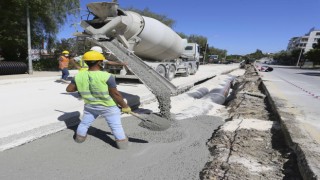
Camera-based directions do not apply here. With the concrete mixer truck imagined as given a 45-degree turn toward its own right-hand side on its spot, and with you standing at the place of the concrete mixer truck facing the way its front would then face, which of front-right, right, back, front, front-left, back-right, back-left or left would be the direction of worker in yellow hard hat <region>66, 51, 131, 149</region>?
right

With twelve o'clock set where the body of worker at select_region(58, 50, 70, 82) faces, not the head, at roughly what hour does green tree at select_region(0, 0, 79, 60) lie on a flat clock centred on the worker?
The green tree is roughly at 7 o'clock from the worker.

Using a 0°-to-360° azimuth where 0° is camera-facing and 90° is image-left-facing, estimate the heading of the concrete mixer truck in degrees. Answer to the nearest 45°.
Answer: approximately 225°

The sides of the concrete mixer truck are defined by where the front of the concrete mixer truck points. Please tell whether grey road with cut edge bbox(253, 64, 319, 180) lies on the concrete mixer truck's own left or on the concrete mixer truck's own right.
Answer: on the concrete mixer truck's own right

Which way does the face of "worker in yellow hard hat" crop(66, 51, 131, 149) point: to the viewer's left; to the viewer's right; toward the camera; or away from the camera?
away from the camera

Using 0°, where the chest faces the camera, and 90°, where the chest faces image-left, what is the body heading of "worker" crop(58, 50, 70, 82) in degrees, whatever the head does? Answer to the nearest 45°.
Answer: approximately 315°
